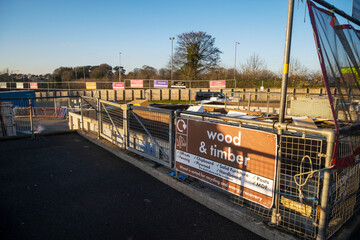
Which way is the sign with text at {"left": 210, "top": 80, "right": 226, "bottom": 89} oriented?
toward the camera

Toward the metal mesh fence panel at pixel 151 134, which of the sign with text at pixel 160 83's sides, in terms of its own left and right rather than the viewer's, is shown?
front

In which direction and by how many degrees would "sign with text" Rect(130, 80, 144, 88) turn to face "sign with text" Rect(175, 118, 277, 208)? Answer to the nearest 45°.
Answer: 0° — it already faces it

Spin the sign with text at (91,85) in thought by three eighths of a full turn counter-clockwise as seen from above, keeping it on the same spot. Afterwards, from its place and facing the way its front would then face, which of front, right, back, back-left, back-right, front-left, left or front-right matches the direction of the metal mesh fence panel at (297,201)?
back-right

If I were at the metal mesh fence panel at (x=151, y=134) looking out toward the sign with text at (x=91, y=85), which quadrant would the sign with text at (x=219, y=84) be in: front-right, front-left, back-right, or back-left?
front-right

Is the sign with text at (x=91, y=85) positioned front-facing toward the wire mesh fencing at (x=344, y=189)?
yes

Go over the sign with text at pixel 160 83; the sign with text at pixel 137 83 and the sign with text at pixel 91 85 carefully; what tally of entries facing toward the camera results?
3

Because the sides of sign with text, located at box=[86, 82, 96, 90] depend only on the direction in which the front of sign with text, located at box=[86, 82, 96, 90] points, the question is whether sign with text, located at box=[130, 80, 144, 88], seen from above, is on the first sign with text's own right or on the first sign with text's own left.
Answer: on the first sign with text's own left

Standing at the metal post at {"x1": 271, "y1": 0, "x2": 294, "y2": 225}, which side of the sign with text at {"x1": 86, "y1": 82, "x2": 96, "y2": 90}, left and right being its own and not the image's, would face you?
front

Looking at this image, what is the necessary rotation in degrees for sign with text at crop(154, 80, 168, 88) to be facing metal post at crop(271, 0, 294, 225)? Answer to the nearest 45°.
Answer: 0° — it already faces it

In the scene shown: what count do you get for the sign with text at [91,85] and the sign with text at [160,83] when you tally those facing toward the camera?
2

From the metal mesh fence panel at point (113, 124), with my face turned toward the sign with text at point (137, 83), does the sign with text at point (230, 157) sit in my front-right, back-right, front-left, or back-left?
back-right

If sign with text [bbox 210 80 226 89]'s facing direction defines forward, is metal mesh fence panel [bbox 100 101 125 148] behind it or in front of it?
in front

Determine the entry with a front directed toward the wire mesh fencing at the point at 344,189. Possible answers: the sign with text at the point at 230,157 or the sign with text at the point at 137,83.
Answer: the sign with text at the point at 137,83

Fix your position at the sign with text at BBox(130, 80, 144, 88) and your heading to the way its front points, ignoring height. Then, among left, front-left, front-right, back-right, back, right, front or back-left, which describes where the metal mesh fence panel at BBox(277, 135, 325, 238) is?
front

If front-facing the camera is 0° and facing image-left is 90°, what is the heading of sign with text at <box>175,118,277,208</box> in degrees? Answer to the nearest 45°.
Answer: approximately 45°

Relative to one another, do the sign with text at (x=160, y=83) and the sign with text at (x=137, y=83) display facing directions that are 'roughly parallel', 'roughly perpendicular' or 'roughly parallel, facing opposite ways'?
roughly parallel

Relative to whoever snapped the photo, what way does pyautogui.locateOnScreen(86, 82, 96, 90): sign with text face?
facing the viewer

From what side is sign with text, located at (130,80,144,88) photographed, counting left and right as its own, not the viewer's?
front
